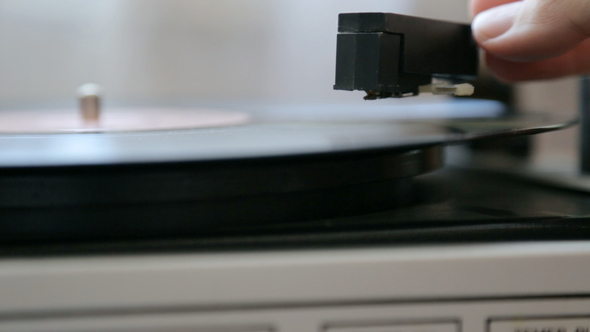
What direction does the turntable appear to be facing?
toward the camera
